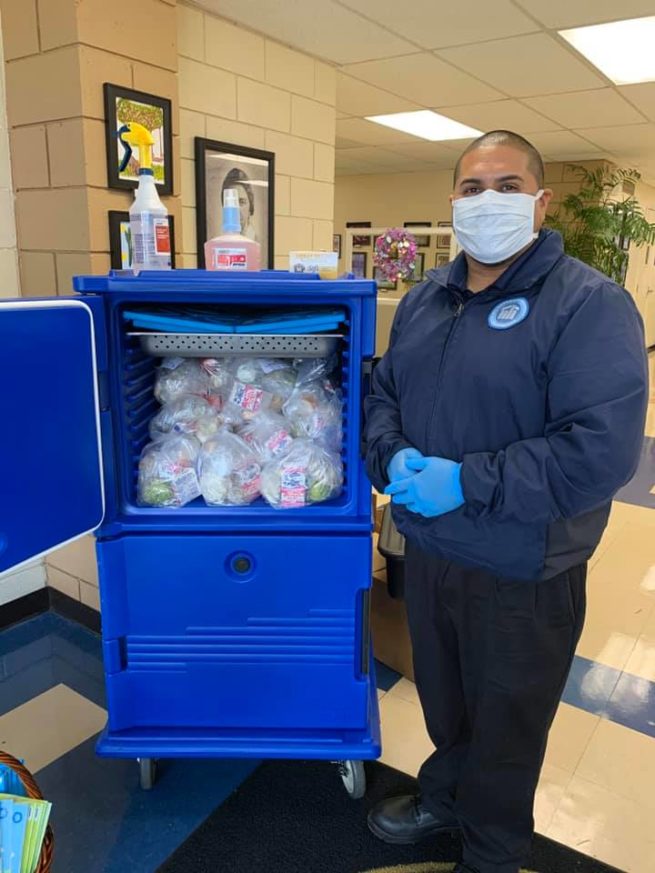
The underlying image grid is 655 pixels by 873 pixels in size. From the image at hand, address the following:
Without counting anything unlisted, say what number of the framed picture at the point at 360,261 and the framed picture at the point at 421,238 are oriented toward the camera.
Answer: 2

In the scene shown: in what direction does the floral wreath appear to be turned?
toward the camera

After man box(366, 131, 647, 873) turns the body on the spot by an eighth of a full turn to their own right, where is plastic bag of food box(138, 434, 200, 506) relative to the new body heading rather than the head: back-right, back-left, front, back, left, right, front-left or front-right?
front

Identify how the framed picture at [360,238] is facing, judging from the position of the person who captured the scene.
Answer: facing the viewer

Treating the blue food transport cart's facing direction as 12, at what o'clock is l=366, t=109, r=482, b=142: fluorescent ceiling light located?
The fluorescent ceiling light is roughly at 7 o'clock from the blue food transport cart.

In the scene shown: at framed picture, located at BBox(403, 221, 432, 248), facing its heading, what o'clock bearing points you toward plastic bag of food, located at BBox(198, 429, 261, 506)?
The plastic bag of food is roughly at 12 o'clock from the framed picture.

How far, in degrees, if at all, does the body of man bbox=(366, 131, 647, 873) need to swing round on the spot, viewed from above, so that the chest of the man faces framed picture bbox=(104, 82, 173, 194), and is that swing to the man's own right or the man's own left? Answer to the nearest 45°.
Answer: approximately 90° to the man's own right

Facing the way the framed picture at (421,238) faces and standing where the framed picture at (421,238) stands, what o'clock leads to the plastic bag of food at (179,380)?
The plastic bag of food is roughly at 12 o'clock from the framed picture.

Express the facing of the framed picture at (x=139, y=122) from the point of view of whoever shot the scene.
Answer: facing the viewer and to the right of the viewer

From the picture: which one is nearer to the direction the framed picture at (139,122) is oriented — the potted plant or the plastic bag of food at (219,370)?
the plastic bag of food

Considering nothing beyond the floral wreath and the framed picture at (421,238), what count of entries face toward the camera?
2

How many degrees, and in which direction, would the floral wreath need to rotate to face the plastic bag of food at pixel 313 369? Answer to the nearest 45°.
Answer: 0° — it already faces it

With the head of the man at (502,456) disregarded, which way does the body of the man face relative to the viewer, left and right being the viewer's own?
facing the viewer and to the left of the viewer

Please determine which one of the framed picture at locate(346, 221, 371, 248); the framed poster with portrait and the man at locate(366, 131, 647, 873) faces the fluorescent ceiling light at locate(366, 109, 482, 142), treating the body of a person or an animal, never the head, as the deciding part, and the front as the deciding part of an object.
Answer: the framed picture

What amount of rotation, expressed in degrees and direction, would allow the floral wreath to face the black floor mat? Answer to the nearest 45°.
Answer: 0° — it already faces it

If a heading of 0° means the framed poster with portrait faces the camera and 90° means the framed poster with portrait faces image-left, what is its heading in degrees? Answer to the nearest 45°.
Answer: approximately 315°

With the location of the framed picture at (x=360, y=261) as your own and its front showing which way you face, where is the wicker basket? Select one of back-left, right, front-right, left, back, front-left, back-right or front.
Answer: front

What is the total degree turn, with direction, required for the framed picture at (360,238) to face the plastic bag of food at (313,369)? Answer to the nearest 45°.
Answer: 0° — it already faces it
